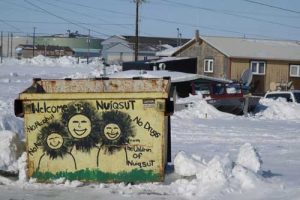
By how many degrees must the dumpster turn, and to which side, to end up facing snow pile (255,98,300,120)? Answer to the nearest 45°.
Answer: approximately 135° to its left

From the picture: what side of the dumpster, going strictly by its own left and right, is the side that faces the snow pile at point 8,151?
right

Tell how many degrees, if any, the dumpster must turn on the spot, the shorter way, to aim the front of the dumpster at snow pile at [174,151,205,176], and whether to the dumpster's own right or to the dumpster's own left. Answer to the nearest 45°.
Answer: approximately 90° to the dumpster's own left

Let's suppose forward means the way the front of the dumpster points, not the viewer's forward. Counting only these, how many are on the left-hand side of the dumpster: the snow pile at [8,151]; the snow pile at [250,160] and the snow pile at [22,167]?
1

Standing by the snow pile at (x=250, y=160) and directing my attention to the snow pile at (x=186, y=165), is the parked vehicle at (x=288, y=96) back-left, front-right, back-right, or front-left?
back-right

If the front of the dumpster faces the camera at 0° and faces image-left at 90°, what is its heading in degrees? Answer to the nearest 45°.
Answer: approximately 0°

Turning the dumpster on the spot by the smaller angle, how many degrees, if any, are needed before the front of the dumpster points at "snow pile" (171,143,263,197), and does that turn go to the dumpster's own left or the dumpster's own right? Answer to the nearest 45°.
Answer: approximately 90° to the dumpster's own left

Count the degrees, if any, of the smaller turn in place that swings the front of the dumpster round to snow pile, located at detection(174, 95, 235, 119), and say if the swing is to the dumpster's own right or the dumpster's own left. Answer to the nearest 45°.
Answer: approximately 180°

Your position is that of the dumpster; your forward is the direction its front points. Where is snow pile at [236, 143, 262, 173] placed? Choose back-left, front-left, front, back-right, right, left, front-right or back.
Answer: left

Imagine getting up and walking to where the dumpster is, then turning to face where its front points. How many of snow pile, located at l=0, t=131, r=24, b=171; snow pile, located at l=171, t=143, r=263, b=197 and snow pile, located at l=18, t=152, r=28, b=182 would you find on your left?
1

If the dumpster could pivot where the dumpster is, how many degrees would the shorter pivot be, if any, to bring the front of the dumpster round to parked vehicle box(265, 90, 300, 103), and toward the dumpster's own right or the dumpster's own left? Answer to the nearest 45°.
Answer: approximately 135° to the dumpster's own left
